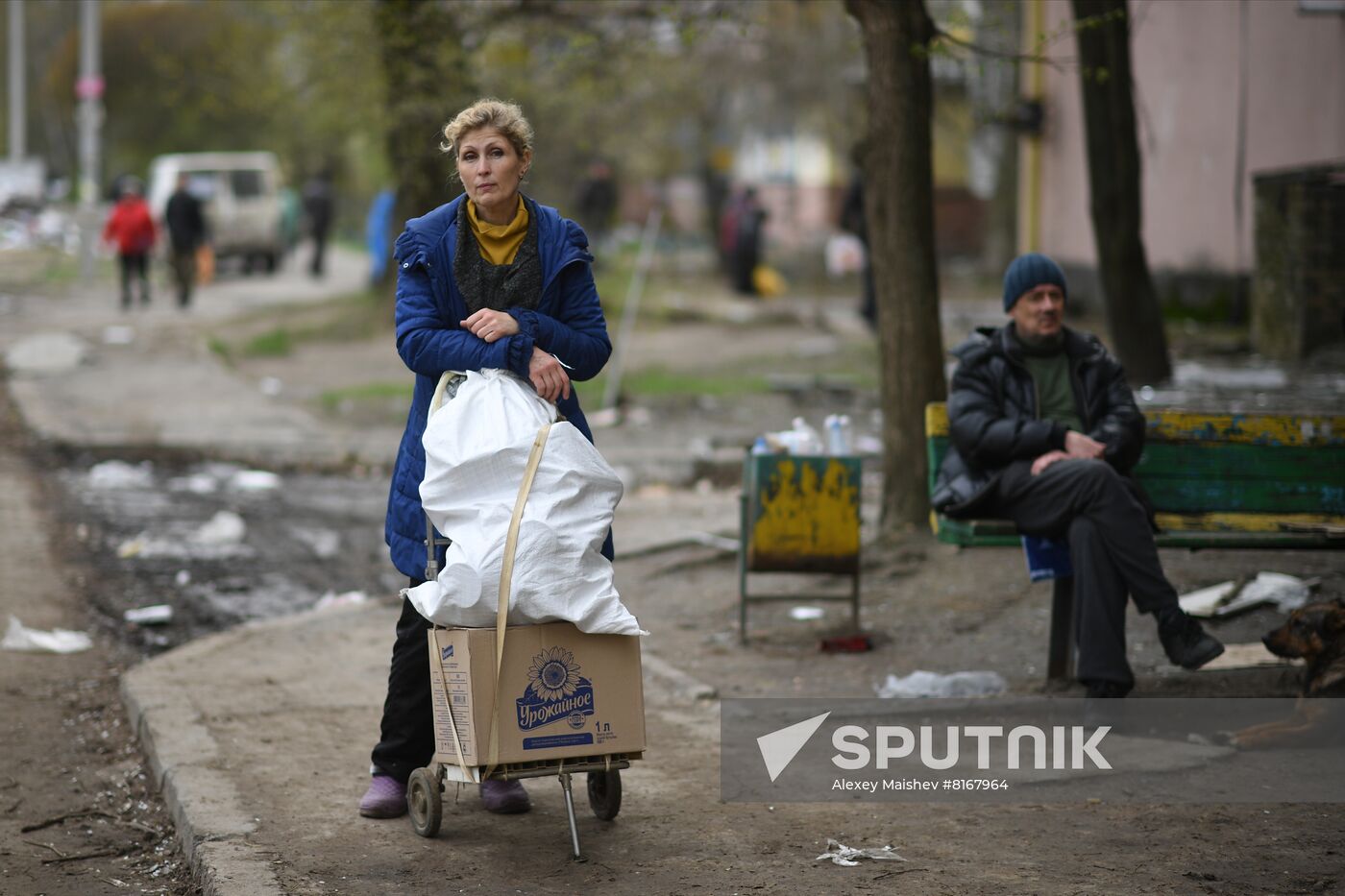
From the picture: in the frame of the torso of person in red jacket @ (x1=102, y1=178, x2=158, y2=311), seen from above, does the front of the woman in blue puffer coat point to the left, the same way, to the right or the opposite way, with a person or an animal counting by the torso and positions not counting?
the opposite way

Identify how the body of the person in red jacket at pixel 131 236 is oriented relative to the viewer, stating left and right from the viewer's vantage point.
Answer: facing away from the viewer

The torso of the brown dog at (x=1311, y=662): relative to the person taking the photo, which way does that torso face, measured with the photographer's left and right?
facing to the left of the viewer

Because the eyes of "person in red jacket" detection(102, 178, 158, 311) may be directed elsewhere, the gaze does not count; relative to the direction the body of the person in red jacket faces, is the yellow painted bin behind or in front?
behind

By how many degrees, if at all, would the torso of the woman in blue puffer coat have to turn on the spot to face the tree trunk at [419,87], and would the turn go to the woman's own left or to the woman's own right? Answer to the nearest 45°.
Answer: approximately 180°

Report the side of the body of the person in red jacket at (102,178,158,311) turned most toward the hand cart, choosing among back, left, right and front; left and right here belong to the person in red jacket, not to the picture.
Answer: back

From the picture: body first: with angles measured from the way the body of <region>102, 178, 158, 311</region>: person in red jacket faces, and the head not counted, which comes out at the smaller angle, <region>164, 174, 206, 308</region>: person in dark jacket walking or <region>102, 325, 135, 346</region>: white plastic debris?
the person in dark jacket walking
